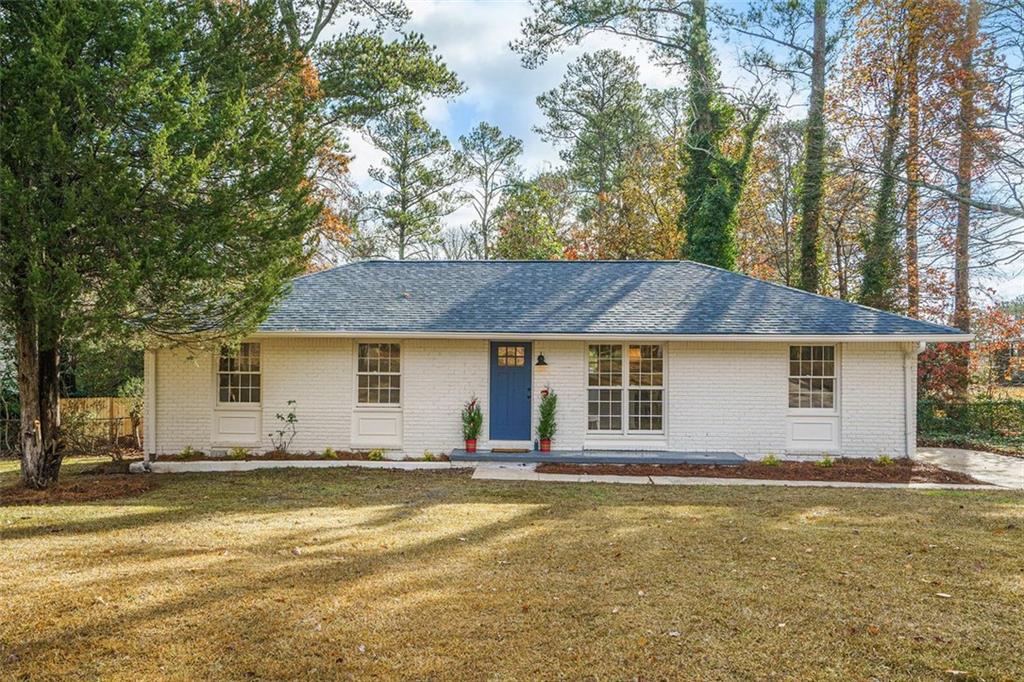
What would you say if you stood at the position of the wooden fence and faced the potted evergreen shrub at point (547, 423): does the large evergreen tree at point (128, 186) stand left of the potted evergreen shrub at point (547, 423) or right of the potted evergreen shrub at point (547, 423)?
right

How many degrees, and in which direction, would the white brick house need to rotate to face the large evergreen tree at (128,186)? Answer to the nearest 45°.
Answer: approximately 45° to its right

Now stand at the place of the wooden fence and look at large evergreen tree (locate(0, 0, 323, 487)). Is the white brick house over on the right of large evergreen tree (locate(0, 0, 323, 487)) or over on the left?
left

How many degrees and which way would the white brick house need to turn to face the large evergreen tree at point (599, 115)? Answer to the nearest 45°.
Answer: approximately 180°

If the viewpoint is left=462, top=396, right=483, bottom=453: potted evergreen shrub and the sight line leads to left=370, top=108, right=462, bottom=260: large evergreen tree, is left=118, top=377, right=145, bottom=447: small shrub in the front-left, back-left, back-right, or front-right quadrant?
front-left

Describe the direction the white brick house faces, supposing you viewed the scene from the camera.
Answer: facing the viewer

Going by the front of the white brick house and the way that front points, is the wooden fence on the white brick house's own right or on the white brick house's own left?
on the white brick house's own right

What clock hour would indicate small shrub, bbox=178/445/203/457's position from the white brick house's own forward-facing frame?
The small shrub is roughly at 3 o'clock from the white brick house.
